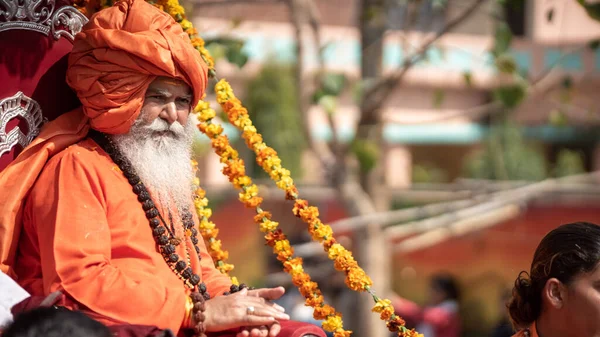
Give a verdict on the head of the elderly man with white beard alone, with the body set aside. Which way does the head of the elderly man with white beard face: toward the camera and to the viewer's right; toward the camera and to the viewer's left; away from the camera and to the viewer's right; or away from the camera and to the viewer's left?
toward the camera and to the viewer's right

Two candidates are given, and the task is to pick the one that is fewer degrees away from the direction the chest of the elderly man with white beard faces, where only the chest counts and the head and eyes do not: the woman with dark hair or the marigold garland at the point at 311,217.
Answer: the woman with dark hair

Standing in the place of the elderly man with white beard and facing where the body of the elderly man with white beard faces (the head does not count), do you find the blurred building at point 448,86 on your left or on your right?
on your left

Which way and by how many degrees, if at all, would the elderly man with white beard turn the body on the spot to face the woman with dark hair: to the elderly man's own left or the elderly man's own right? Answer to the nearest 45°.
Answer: approximately 45° to the elderly man's own left

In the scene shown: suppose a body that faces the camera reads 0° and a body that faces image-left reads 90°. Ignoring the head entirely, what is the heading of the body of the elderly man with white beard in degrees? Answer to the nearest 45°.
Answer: approximately 315°
